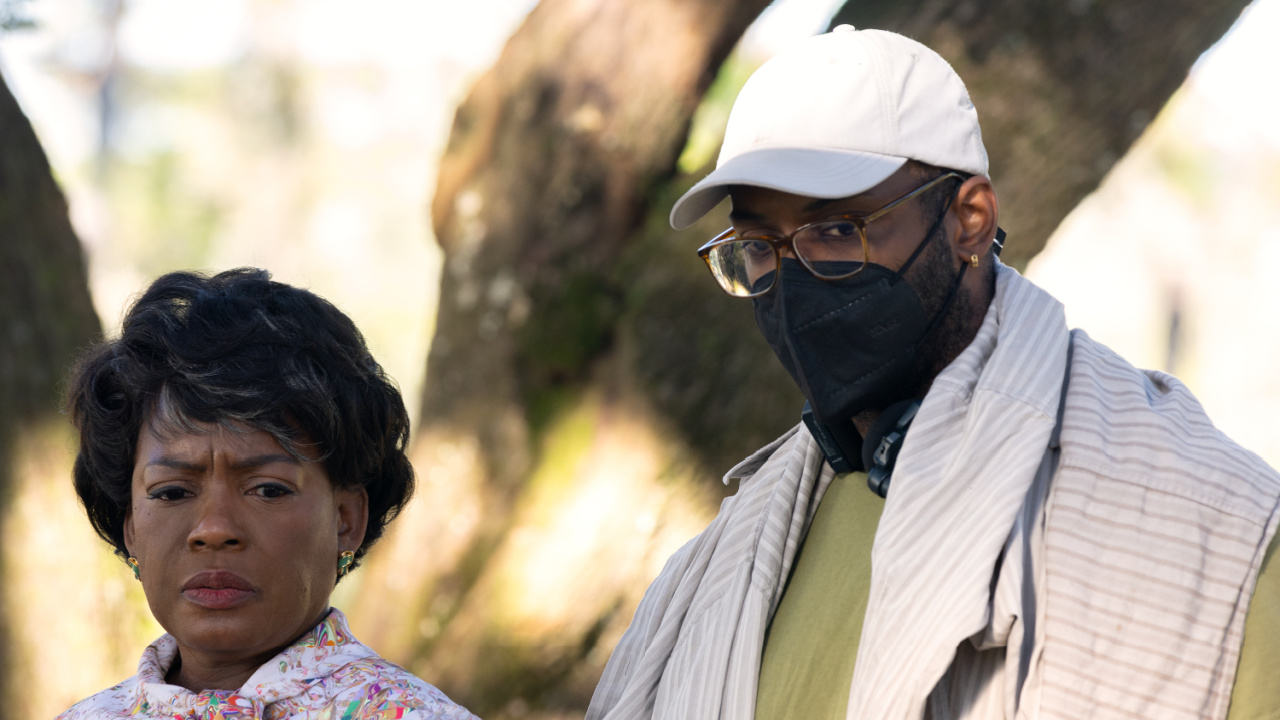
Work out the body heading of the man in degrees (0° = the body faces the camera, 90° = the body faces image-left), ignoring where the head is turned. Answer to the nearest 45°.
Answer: approximately 45°

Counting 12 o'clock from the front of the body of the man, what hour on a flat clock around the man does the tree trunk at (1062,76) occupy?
The tree trunk is roughly at 5 o'clock from the man.

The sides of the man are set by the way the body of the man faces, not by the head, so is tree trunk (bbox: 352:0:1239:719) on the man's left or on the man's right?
on the man's right

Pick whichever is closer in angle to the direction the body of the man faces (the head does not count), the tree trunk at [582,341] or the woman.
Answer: the woman

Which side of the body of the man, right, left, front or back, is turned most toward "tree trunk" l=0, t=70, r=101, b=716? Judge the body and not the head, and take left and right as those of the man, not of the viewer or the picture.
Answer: right
